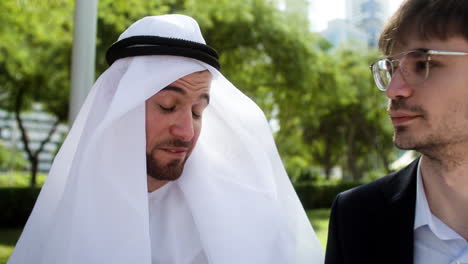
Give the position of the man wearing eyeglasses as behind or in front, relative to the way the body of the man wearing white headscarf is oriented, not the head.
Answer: in front

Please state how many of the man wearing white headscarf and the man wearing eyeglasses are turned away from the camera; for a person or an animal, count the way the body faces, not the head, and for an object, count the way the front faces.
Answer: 0

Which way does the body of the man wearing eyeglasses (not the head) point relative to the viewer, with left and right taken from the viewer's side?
facing the viewer and to the left of the viewer

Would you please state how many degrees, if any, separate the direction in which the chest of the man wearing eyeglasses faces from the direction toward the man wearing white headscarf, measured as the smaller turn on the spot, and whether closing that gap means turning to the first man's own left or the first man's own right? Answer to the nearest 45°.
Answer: approximately 45° to the first man's own right

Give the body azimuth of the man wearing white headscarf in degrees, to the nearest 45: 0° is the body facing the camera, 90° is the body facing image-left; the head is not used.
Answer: approximately 315°
